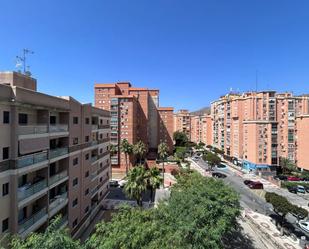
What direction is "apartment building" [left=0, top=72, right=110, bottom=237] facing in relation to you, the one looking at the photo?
facing the viewer and to the right of the viewer

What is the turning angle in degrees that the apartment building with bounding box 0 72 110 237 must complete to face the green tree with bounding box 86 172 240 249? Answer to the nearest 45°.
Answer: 0° — it already faces it

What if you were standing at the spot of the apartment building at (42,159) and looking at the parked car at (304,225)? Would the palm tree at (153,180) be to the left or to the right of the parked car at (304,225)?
left
